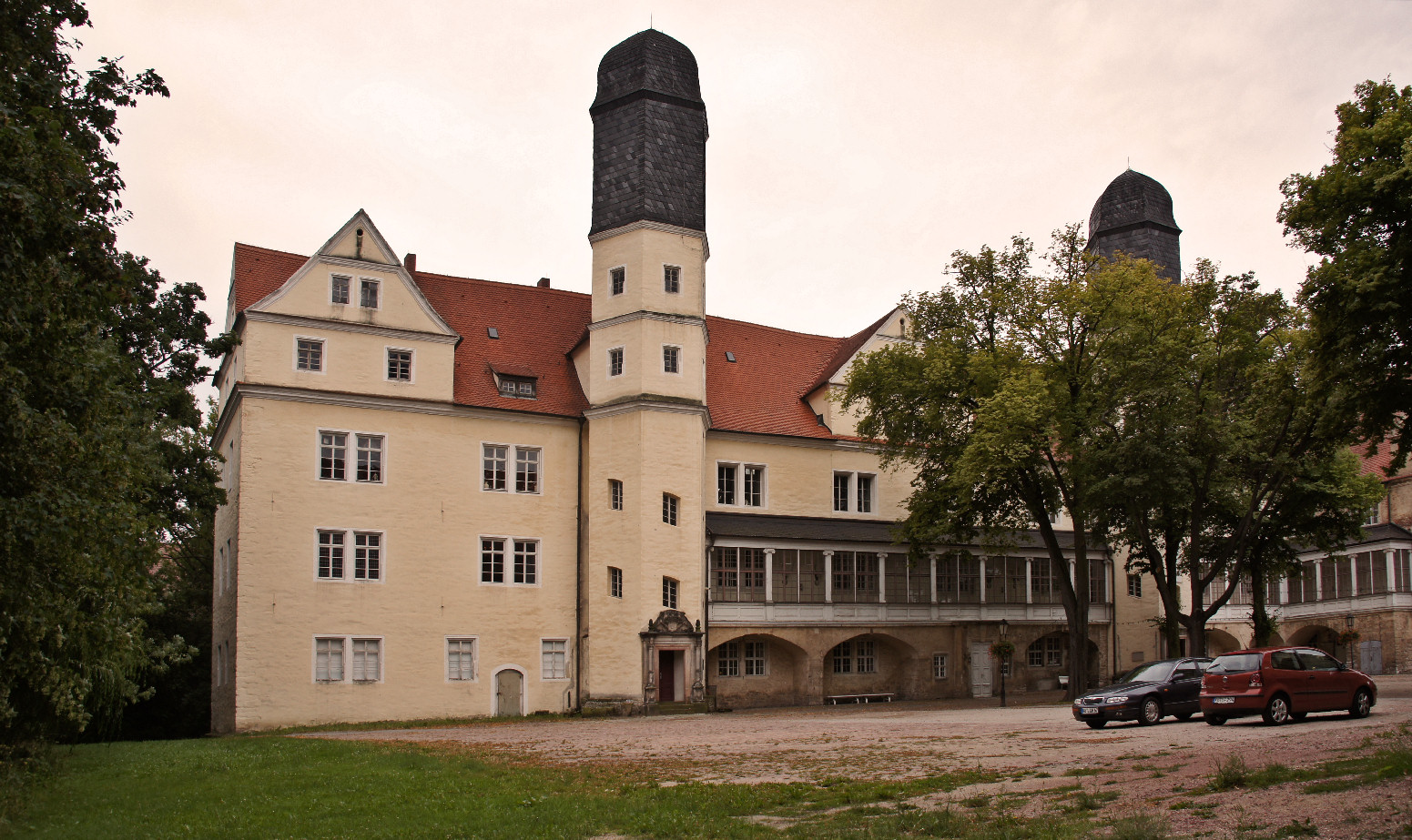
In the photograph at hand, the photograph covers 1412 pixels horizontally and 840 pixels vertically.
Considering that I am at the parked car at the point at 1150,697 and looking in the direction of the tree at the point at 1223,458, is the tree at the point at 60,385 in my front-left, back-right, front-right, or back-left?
back-left

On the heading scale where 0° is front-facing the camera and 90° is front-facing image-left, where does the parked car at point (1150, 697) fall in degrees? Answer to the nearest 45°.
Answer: approximately 45°

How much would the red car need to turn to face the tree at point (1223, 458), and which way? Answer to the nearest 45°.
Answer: approximately 45° to its left

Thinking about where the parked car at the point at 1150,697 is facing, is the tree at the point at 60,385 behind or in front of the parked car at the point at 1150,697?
in front

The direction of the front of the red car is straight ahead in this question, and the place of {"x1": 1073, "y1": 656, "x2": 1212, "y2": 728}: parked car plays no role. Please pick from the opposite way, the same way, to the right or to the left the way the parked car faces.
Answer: the opposite way

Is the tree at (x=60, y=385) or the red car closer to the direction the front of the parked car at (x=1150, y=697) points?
the tree

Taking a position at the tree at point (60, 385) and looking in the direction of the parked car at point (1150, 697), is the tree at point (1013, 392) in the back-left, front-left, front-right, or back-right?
front-left

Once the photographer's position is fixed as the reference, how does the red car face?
facing away from the viewer and to the right of the viewer

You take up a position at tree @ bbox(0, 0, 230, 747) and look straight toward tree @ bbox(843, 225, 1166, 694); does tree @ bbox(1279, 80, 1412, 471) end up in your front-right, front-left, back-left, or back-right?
front-right

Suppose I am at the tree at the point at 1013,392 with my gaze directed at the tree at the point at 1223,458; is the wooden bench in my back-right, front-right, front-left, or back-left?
back-left

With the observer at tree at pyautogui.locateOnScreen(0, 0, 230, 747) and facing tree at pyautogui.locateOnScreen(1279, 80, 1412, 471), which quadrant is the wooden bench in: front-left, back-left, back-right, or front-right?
front-left

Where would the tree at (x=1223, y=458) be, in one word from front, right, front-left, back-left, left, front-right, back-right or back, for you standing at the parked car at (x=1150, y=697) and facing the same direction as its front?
back-right
